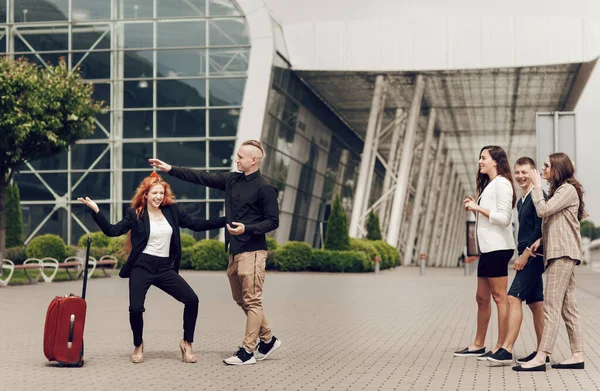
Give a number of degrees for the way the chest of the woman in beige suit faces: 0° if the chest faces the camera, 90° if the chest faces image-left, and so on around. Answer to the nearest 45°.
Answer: approximately 90°

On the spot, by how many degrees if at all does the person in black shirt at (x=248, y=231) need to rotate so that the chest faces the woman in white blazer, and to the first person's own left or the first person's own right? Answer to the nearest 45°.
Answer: approximately 135° to the first person's own left

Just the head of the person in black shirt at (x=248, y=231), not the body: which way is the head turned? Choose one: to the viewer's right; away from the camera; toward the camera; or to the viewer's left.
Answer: to the viewer's left

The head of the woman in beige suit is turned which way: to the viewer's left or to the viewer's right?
to the viewer's left

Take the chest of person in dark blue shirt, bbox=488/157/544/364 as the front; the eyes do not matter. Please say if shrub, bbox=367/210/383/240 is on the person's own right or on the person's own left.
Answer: on the person's own right

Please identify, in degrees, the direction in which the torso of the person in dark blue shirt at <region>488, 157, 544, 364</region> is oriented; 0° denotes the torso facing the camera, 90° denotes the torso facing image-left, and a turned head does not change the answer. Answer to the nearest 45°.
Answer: approximately 45°

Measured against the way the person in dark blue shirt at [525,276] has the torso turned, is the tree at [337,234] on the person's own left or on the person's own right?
on the person's own right
